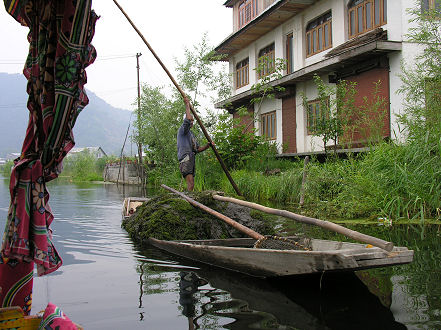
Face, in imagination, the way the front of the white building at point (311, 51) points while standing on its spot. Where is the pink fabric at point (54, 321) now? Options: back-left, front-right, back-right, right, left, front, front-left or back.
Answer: front-left

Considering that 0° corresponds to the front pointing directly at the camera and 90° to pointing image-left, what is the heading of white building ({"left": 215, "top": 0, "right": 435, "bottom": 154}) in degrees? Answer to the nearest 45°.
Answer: approximately 45°

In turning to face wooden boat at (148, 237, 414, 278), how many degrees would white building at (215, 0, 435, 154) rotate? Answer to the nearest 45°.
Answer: approximately 45° to its left

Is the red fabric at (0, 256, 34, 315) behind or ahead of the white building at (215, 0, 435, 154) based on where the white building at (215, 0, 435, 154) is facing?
ahead

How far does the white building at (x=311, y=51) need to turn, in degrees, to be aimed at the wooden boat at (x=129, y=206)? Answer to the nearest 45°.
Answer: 0° — it already faces it
